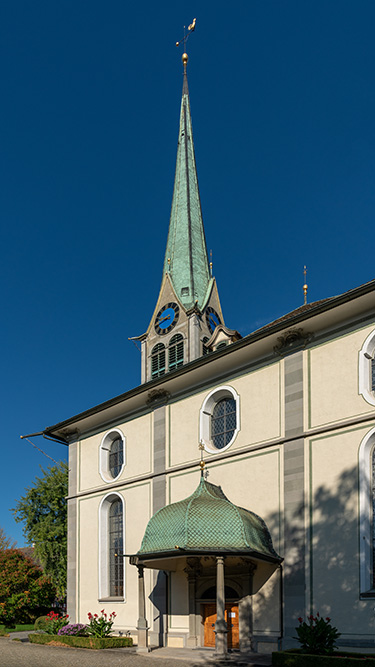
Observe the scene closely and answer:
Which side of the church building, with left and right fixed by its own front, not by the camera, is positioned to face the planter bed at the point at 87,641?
right

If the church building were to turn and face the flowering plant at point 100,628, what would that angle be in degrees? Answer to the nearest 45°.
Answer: approximately 90° to its right

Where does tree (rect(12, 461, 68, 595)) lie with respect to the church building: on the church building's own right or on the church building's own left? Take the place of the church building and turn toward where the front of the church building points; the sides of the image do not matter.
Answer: on the church building's own right

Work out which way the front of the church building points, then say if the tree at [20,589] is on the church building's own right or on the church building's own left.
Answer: on the church building's own right

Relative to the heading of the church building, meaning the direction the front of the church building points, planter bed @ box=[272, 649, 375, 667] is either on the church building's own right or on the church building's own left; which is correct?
on the church building's own left

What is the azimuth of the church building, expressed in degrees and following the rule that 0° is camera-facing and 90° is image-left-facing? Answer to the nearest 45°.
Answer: approximately 45°

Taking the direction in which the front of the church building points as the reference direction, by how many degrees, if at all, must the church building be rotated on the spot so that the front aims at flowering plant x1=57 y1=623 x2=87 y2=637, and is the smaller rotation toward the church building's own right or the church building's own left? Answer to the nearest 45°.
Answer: approximately 90° to the church building's own right
